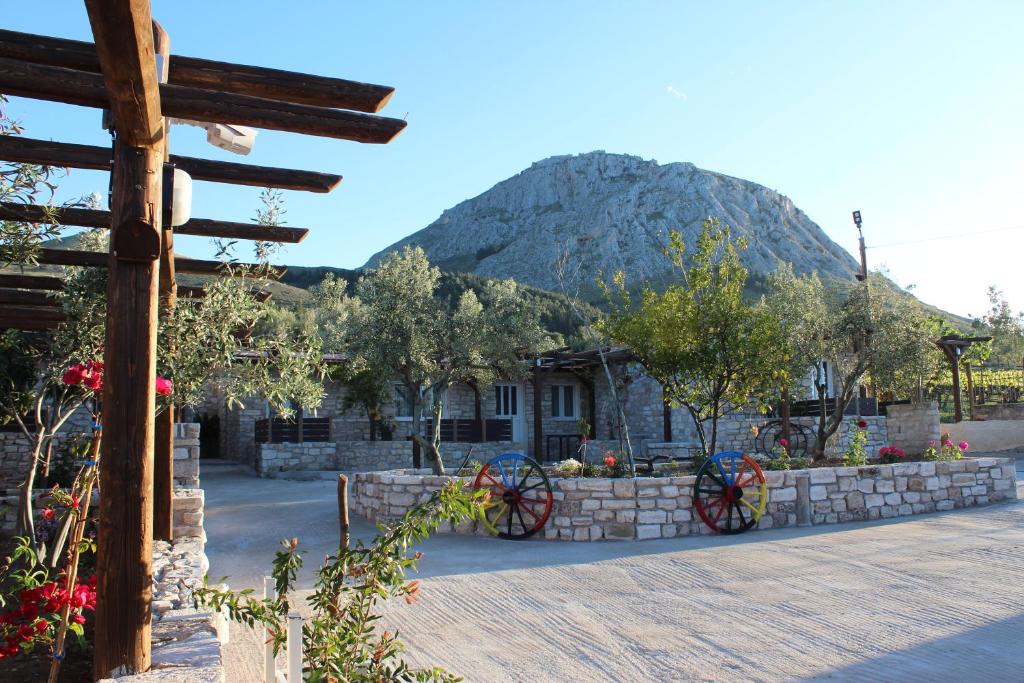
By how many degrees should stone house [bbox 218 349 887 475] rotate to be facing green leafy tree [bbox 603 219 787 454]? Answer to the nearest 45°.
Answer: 0° — it already faces it

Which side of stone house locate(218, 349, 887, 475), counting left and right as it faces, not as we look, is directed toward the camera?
front

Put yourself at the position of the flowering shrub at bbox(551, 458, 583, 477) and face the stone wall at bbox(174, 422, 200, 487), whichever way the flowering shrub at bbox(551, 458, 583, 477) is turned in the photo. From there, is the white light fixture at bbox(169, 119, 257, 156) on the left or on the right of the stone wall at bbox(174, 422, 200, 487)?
left

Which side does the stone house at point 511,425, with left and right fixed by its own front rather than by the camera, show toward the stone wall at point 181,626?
front

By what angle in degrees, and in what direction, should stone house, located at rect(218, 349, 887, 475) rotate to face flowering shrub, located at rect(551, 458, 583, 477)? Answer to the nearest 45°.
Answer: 0° — it already faces it

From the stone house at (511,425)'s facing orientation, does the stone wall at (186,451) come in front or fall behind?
in front

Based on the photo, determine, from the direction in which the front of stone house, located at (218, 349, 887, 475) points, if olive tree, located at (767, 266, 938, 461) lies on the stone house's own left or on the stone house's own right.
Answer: on the stone house's own left

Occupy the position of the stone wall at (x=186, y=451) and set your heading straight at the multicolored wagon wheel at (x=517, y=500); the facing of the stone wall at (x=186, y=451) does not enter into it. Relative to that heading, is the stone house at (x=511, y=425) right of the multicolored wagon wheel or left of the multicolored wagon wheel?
left

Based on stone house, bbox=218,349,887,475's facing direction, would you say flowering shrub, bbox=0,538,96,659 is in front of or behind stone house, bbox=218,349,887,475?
in front

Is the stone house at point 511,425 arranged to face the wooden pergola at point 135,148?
yes

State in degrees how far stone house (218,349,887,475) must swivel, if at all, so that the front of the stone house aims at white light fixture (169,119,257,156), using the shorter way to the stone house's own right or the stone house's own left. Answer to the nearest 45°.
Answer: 0° — it already faces it

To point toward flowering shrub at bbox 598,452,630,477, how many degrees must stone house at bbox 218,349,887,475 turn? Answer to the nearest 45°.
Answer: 0° — it already faces it

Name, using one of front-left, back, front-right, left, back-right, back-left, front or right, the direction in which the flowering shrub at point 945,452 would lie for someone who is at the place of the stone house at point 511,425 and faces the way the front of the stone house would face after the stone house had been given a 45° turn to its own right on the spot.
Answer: left
